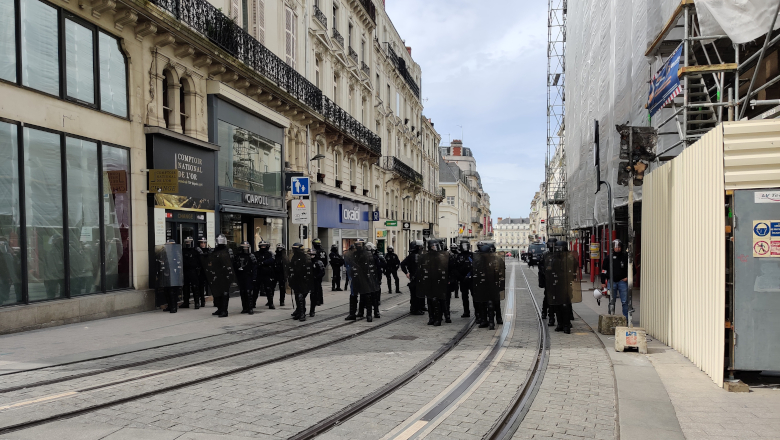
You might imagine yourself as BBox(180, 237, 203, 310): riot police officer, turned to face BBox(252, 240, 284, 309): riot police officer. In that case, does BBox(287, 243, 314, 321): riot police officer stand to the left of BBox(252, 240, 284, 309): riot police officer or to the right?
right

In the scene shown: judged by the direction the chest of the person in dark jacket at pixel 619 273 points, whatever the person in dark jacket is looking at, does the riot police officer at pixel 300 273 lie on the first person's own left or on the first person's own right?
on the first person's own right

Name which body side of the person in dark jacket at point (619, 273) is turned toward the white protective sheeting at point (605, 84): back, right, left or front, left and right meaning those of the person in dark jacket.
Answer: back
